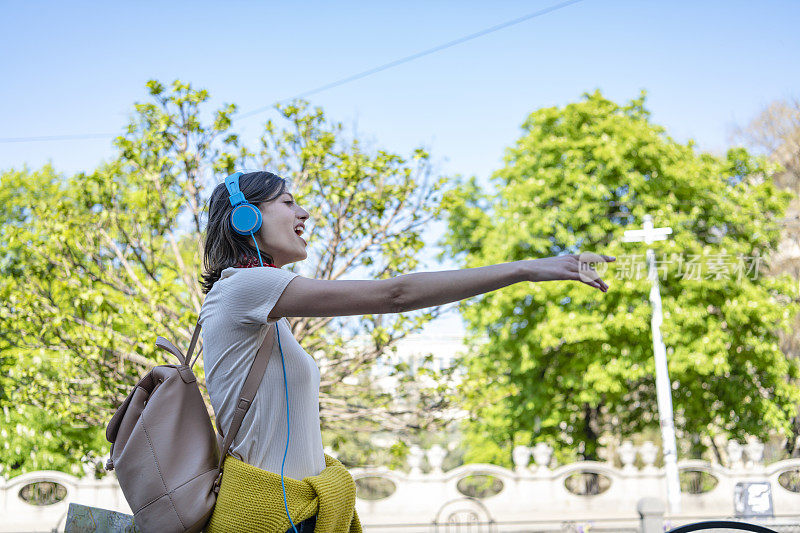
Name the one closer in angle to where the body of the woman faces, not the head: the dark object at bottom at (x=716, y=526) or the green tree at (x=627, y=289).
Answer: the dark object at bottom

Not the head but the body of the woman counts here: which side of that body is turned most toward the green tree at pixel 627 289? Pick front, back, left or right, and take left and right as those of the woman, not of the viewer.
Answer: left

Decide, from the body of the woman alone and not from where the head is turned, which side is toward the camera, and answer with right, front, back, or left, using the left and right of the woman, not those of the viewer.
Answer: right

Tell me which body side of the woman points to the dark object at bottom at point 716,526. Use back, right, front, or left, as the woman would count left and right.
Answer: front

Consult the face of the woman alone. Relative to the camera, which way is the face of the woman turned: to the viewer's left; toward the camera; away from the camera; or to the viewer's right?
to the viewer's right

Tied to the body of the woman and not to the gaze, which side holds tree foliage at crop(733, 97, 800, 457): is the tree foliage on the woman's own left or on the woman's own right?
on the woman's own left

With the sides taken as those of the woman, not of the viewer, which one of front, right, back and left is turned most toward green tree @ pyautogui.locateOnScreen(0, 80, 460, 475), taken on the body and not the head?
left

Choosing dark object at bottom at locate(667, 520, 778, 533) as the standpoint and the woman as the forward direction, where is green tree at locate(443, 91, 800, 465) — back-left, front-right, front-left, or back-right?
back-right
